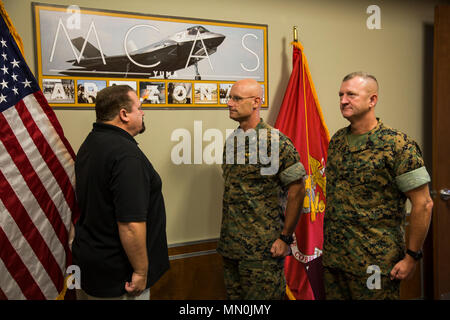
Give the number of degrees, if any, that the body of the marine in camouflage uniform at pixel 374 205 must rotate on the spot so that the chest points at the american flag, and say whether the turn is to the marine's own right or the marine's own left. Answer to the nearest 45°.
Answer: approximately 45° to the marine's own right

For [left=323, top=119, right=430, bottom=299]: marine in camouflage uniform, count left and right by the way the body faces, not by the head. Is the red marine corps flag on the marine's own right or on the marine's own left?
on the marine's own right

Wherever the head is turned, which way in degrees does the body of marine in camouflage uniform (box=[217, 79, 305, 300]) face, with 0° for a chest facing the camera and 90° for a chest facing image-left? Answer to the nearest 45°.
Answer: approximately 45°

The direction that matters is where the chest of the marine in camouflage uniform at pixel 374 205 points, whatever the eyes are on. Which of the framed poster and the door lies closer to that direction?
the framed poster

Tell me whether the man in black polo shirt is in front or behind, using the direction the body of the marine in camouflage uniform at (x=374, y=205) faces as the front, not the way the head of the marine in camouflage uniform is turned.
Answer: in front

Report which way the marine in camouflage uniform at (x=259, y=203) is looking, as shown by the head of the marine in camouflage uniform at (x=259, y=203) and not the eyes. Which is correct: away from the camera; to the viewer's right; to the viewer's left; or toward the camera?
to the viewer's left

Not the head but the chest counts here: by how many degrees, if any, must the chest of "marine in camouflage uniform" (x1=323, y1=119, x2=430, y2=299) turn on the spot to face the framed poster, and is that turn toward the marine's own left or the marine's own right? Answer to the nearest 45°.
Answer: approximately 45° to the marine's own right

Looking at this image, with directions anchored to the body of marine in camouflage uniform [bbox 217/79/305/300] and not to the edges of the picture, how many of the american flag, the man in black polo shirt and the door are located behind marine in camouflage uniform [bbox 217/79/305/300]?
1

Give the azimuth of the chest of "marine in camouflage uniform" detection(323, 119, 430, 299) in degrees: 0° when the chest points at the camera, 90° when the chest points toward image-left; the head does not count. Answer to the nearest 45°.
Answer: approximately 45°

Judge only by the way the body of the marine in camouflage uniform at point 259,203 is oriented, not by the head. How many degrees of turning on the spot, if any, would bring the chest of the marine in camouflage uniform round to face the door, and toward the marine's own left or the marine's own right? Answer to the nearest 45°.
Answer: approximately 180°

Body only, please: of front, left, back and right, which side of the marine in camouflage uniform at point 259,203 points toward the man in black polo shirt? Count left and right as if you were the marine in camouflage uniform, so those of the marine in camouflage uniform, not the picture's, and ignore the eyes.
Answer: front

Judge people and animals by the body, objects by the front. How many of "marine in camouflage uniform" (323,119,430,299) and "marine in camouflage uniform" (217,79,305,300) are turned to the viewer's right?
0
